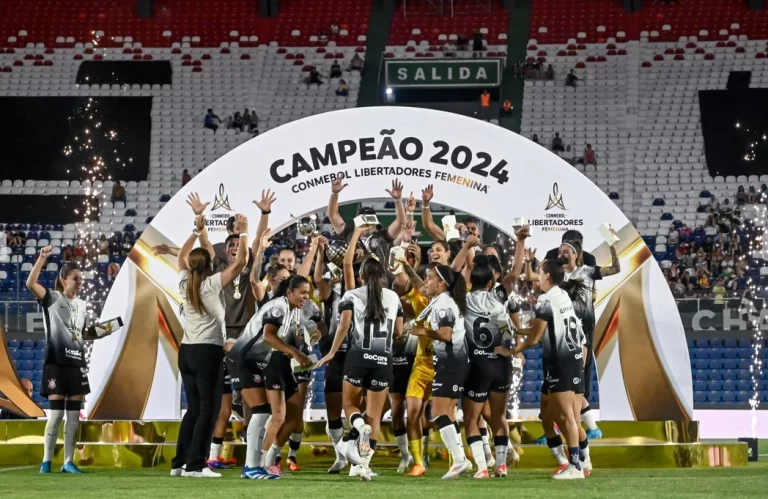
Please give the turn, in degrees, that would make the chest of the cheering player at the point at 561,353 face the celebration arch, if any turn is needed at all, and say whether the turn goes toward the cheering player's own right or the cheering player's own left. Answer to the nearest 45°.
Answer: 0° — they already face it

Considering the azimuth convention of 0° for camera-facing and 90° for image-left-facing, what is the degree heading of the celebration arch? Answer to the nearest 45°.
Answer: approximately 0°

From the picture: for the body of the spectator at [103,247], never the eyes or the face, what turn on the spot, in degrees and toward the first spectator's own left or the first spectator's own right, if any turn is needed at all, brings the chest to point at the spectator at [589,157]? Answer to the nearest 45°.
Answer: approximately 90° to the first spectator's own left

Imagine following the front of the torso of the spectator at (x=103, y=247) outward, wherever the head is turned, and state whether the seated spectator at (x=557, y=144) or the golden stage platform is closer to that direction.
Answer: the golden stage platform

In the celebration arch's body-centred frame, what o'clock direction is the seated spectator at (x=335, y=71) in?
The seated spectator is roughly at 6 o'clock from the celebration arch.

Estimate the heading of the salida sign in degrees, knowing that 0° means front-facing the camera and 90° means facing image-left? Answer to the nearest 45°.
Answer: approximately 0°

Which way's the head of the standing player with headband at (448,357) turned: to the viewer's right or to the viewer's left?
to the viewer's left
